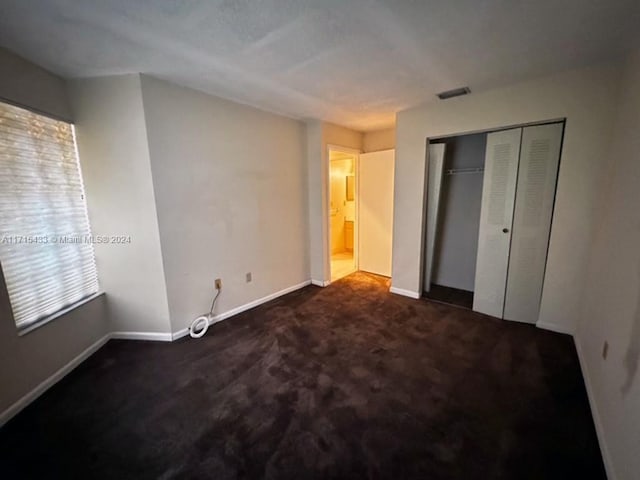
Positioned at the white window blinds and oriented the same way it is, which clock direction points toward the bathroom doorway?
The bathroom doorway is roughly at 10 o'clock from the white window blinds.

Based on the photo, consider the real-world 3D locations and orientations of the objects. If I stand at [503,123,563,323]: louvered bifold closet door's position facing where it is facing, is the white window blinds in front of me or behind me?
in front

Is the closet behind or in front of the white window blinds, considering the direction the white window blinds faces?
in front

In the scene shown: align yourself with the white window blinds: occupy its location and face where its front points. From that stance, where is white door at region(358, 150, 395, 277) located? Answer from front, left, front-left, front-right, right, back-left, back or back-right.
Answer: front-left

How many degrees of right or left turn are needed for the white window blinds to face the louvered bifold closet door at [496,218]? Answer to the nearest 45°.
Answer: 0° — it already faces it

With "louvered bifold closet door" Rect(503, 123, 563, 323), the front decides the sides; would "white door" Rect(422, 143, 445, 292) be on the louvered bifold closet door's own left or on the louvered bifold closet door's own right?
on the louvered bifold closet door's own right

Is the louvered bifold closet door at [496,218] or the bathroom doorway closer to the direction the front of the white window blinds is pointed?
the louvered bifold closet door

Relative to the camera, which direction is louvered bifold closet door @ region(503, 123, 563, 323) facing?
toward the camera

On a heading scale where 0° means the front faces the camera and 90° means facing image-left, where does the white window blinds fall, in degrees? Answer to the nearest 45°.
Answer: approximately 315°

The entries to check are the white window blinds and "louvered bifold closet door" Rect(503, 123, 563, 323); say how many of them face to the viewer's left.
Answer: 0

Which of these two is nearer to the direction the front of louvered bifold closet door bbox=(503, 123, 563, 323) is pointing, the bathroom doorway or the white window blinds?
the white window blinds

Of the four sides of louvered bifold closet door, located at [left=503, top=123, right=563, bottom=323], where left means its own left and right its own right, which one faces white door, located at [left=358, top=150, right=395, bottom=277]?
right
